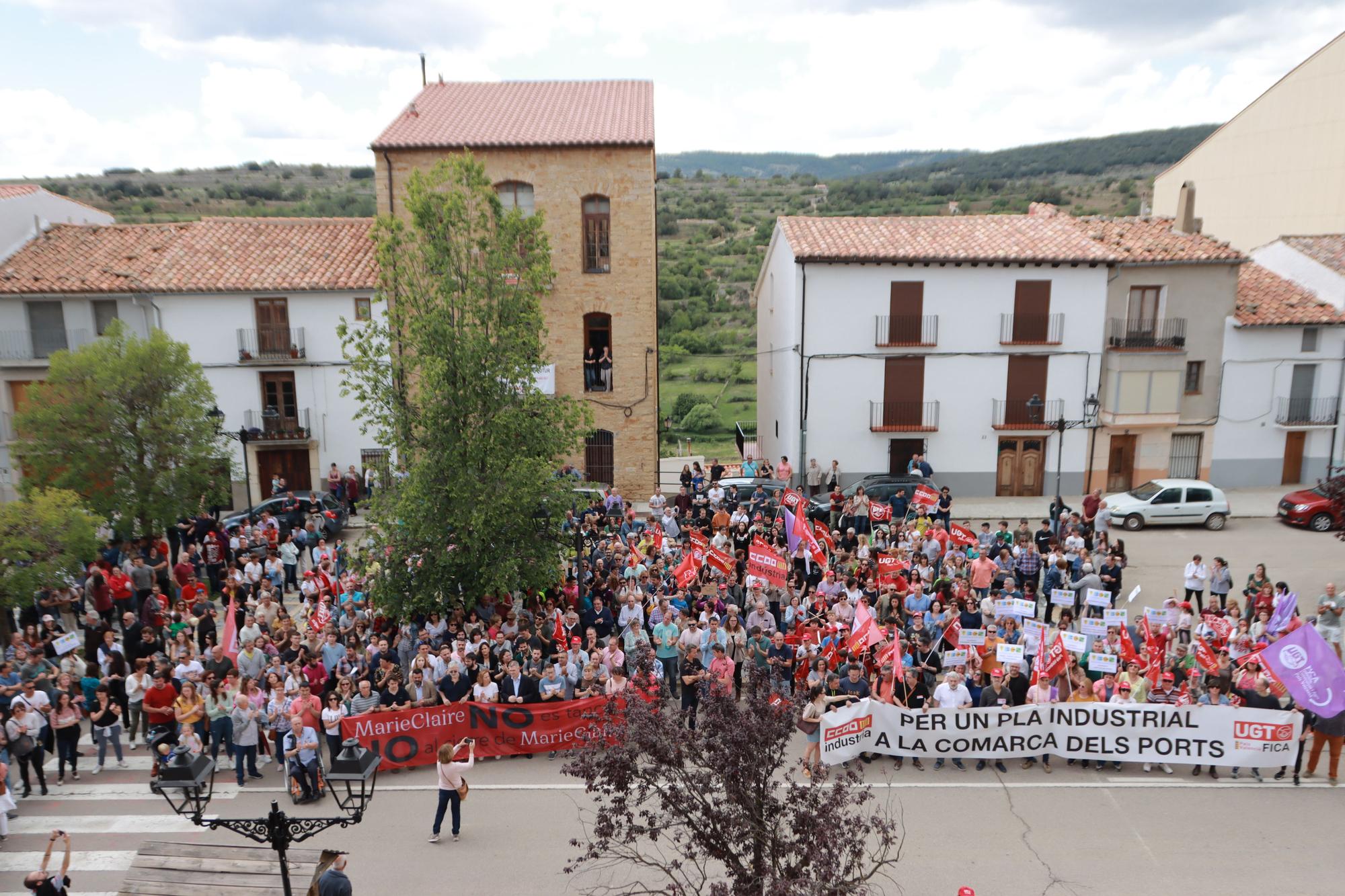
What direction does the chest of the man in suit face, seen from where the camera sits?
toward the camera

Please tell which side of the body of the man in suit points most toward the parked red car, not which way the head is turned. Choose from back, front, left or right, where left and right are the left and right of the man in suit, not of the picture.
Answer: left

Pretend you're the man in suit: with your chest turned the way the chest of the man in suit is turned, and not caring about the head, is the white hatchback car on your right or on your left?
on your left

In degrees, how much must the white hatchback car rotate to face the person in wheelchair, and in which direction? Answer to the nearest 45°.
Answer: approximately 45° to its left

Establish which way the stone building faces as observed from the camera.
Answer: facing the viewer

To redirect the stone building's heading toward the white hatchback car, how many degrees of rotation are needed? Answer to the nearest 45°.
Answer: approximately 90° to its left

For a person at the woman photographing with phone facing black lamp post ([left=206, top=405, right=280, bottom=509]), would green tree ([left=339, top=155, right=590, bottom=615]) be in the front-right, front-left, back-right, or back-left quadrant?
front-right

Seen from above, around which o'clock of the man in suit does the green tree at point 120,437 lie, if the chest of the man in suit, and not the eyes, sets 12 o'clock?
The green tree is roughly at 5 o'clock from the man in suit.

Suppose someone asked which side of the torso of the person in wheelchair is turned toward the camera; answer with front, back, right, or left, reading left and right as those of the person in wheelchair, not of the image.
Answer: front

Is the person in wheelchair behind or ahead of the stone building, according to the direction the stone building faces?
ahead

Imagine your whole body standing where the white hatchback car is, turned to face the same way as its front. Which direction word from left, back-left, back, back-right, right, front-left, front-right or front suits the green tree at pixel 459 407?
front-left

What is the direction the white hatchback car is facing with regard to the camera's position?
facing to the left of the viewer
